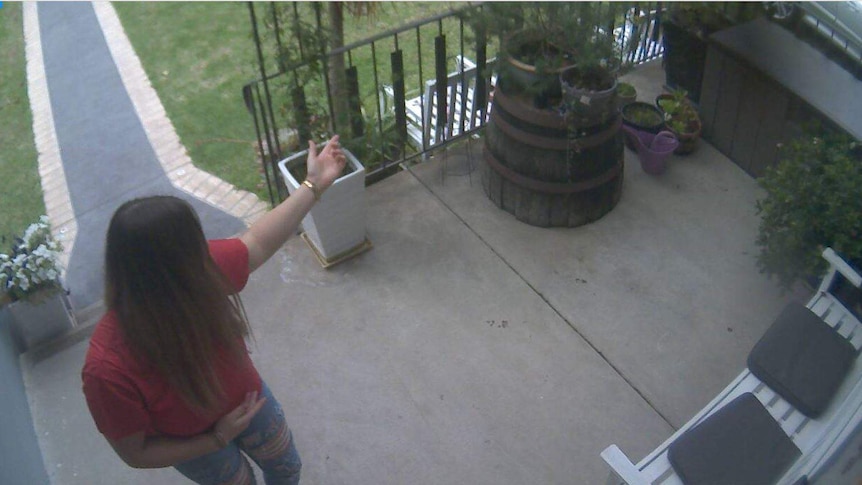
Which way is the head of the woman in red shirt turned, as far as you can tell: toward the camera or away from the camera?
away from the camera

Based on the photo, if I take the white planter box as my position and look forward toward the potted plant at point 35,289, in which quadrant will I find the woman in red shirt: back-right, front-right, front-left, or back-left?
front-left

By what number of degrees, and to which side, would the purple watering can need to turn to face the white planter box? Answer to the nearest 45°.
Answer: approximately 45° to its left

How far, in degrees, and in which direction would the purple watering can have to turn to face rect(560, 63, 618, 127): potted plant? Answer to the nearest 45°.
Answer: approximately 45° to its left

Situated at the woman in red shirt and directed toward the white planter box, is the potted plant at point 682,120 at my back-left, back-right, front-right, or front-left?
front-right

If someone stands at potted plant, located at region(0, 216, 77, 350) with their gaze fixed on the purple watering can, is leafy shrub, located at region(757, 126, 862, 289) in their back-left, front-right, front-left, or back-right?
front-right

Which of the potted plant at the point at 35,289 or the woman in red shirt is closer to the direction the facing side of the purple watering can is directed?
the potted plant

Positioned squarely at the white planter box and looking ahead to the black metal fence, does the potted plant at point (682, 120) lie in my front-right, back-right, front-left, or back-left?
front-right

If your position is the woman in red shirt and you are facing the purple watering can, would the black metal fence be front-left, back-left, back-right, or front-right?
front-left

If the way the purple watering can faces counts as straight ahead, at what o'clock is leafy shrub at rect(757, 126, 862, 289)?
The leafy shrub is roughly at 8 o'clock from the purple watering can.

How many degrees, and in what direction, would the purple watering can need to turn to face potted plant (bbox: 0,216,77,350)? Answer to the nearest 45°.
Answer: approximately 45° to its left

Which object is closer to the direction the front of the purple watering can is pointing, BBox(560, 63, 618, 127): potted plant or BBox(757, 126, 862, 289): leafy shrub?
the potted plant

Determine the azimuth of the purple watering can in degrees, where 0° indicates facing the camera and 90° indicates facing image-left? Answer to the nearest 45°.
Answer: approximately 90°
